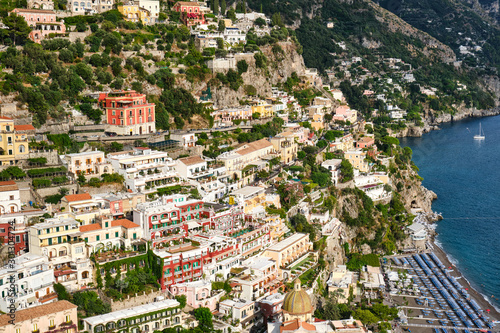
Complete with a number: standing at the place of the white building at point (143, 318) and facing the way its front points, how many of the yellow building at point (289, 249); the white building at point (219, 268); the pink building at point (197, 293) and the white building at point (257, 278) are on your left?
4

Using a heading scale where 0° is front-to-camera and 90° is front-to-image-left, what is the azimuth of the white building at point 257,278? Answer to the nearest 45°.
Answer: approximately 315°

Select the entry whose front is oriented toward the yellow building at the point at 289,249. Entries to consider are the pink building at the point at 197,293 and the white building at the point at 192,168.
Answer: the white building

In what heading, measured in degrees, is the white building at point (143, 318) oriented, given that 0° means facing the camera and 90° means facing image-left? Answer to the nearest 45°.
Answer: approximately 315°

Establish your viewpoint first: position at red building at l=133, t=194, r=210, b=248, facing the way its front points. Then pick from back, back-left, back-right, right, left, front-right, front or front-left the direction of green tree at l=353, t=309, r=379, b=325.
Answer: front-left

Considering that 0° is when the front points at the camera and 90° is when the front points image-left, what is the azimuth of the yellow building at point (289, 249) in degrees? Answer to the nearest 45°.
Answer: approximately 315°

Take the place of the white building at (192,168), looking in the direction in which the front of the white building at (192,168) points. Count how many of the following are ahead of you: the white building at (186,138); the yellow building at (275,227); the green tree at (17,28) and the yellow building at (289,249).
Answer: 2

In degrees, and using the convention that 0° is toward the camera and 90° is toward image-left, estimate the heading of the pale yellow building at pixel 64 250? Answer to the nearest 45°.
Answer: approximately 315°

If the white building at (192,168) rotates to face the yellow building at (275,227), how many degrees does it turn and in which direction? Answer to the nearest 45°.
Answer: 0° — it already faces it

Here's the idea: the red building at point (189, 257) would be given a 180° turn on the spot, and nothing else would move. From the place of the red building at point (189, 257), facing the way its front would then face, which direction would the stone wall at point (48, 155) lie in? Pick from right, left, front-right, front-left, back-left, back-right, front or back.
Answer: front

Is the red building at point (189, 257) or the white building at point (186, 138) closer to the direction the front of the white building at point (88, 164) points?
the red building

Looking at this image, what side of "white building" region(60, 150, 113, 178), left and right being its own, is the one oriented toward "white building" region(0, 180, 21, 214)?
right

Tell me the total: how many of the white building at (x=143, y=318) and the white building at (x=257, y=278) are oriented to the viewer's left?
0
